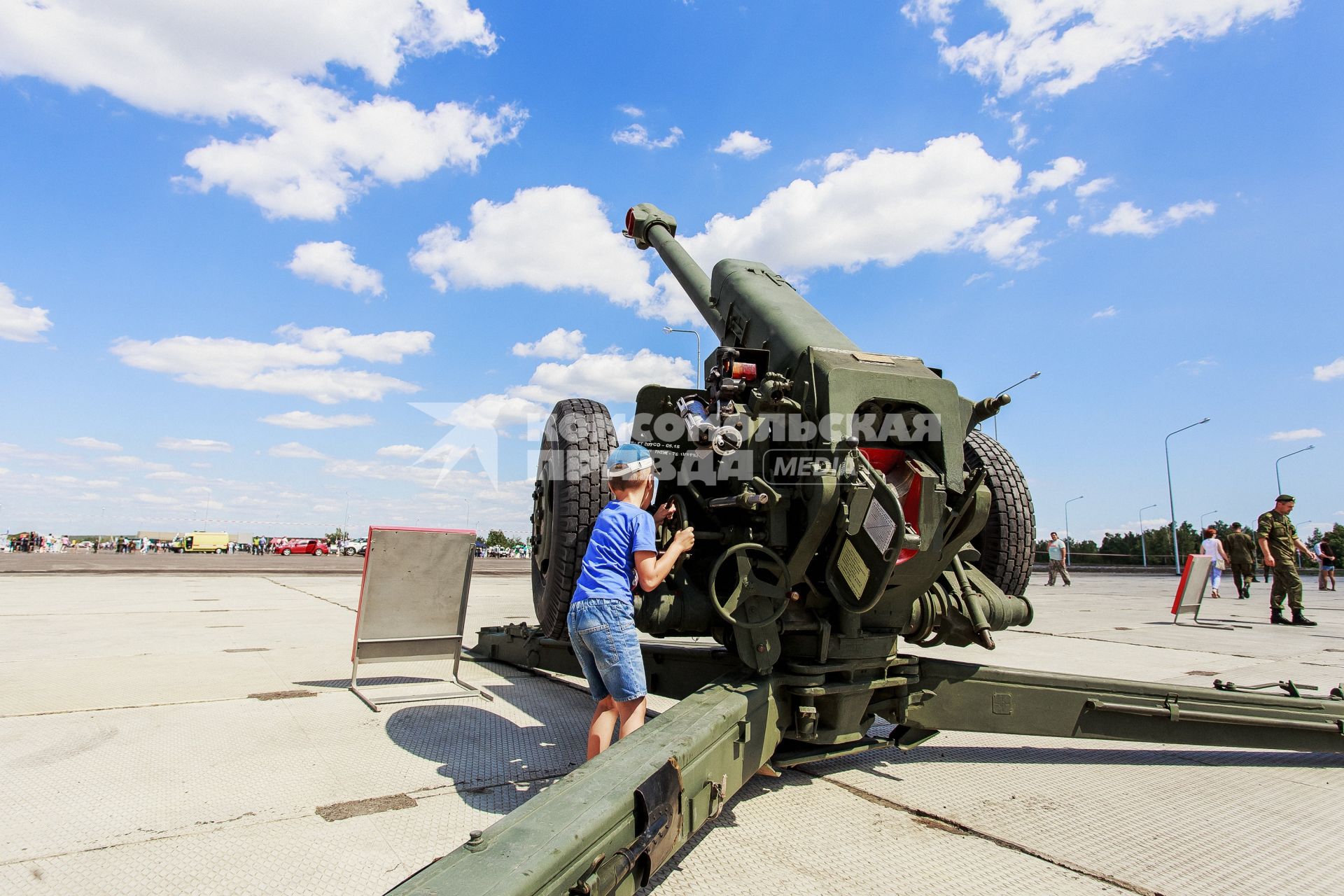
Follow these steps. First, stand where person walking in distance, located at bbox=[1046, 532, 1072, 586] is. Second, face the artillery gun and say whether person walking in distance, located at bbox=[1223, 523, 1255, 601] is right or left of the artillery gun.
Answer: left

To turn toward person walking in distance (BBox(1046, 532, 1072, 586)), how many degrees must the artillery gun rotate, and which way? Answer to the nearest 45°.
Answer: approximately 45° to its right

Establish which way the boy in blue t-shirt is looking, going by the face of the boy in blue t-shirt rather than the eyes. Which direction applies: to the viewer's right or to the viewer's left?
to the viewer's right

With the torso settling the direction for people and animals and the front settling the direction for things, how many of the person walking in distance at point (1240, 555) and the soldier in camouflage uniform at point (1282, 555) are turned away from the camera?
1

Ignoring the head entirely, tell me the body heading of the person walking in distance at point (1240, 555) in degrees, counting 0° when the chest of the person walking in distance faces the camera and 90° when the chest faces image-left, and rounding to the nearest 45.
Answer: approximately 180°

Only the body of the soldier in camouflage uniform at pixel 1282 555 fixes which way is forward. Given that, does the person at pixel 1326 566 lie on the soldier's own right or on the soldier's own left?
on the soldier's own left

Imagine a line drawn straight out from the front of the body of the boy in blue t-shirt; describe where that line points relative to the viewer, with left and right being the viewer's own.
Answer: facing away from the viewer and to the right of the viewer

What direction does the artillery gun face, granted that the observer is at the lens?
facing away from the viewer and to the left of the viewer

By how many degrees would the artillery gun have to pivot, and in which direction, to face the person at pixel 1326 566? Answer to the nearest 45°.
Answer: approximately 90° to its right

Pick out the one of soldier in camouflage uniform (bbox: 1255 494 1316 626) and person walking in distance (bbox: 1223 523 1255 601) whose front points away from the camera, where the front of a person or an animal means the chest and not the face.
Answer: the person walking in distance

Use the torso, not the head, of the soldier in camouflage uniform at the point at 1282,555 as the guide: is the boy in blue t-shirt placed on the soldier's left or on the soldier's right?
on the soldier's right

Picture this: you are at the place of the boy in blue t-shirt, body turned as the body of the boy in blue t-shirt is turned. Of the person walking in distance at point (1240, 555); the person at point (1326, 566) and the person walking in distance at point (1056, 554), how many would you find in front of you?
3

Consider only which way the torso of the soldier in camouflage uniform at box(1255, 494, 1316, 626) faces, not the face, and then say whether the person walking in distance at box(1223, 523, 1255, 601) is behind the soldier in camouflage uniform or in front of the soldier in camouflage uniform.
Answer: behind
